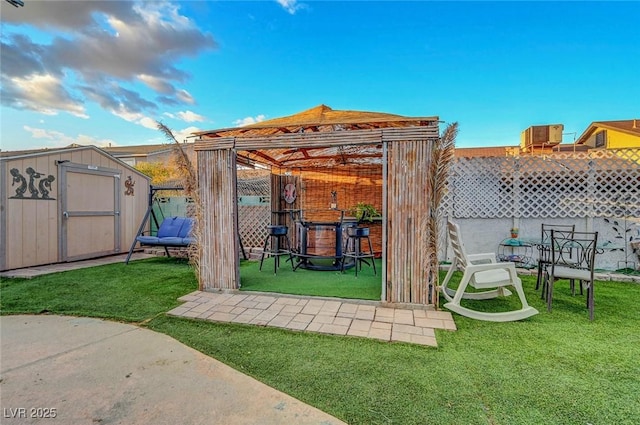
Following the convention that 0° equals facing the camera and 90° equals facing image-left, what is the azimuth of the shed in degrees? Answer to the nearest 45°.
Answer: approximately 315°

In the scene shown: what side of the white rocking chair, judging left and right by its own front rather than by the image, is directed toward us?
right

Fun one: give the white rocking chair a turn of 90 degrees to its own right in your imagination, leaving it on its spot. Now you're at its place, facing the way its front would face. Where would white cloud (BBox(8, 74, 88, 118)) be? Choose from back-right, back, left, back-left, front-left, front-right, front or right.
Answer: right

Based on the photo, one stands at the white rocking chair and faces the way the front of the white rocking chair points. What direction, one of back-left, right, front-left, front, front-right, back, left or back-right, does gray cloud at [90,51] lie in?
back

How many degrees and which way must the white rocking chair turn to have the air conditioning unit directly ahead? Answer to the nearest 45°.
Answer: approximately 90° to its left
